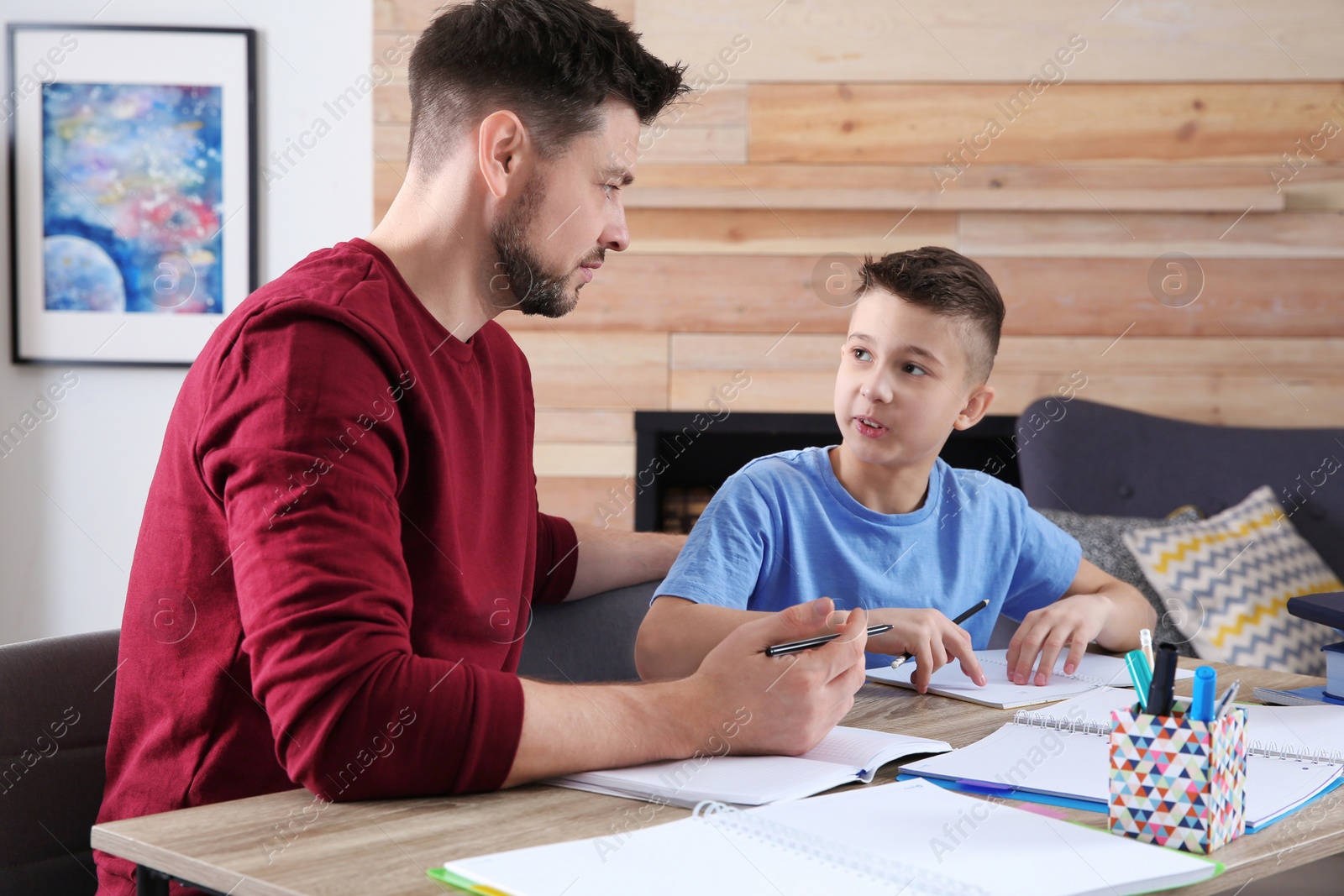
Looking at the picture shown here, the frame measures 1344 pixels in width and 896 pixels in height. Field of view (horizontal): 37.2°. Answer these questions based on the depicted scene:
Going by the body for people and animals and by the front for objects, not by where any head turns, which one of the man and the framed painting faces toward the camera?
the framed painting

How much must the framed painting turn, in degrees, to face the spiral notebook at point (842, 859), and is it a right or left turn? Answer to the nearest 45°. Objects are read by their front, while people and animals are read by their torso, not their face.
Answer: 0° — it already faces it

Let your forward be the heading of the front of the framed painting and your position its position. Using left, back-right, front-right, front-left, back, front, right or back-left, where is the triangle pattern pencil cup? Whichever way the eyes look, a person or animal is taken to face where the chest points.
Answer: front

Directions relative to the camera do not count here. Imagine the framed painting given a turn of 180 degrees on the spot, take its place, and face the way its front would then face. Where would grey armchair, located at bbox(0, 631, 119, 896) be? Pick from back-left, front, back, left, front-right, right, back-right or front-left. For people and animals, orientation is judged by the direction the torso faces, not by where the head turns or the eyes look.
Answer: back

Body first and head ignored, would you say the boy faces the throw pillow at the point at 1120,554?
no

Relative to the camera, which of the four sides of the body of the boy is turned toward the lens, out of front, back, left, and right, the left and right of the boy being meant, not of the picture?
front

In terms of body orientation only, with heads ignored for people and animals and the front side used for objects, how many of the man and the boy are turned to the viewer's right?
1

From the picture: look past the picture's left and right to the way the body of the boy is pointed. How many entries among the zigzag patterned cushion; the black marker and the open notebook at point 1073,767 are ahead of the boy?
2

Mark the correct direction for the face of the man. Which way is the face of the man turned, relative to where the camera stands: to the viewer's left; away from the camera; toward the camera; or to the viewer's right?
to the viewer's right

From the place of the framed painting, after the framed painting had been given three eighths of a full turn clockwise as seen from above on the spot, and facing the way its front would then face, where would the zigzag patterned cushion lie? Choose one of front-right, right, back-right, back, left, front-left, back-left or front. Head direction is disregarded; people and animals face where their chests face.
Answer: back

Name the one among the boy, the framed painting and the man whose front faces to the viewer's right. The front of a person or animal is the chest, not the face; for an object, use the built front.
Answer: the man

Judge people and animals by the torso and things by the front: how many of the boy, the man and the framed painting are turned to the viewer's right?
1

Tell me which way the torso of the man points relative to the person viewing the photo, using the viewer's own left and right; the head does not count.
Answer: facing to the right of the viewer

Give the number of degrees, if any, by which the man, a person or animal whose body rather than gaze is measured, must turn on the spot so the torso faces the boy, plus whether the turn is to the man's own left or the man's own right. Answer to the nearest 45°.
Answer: approximately 45° to the man's own left
